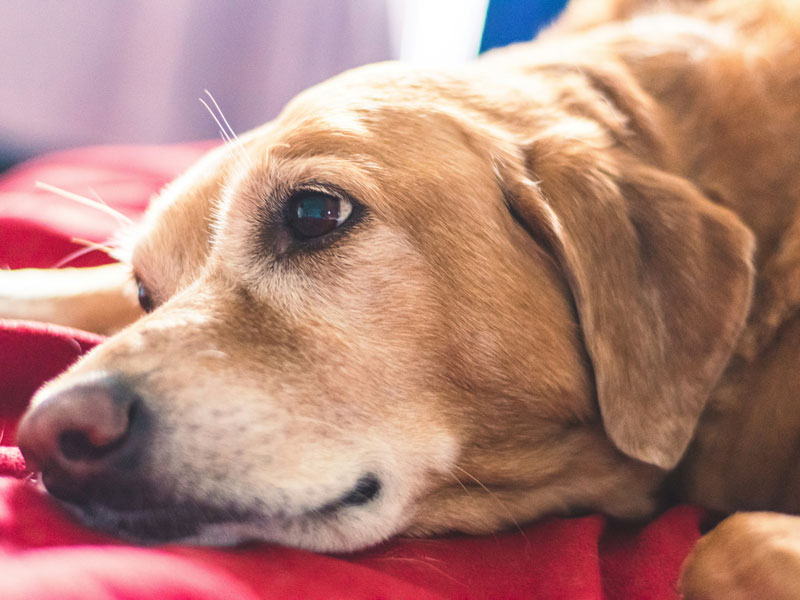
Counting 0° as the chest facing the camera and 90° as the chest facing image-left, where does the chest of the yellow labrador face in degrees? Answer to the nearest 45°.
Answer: approximately 45°
